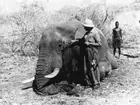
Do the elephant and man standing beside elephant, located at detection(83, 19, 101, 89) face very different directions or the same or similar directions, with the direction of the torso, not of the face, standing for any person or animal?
same or similar directions

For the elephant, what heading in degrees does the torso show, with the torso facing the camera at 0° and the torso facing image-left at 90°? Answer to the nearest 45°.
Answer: approximately 45°

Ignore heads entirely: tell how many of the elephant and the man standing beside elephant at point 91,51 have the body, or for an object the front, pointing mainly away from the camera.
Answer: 0

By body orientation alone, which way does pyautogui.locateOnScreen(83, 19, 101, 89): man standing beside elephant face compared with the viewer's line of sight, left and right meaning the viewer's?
facing the viewer and to the left of the viewer

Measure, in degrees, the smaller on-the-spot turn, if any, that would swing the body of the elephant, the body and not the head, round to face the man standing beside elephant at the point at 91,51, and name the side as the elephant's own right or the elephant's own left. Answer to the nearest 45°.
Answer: approximately 135° to the elephant's own left
